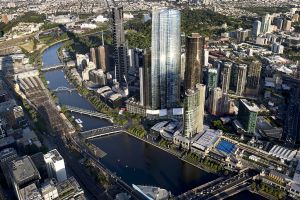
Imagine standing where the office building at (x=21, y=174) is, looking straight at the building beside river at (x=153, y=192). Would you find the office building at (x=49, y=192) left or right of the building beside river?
right

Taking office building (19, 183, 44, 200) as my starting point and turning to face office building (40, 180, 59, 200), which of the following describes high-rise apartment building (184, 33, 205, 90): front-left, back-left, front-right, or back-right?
front-left

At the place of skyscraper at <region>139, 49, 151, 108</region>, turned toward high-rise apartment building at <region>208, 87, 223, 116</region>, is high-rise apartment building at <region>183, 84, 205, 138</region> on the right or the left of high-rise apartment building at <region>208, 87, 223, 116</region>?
right
